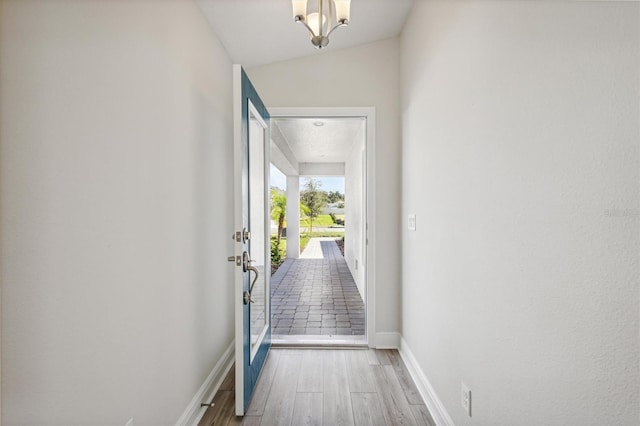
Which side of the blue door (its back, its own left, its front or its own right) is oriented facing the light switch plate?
front

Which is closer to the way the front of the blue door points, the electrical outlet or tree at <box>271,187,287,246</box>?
the electrical outlet

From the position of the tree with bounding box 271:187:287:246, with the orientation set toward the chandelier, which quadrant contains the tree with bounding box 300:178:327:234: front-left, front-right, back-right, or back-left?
back-left

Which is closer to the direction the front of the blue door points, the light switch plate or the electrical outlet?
the light switch plate

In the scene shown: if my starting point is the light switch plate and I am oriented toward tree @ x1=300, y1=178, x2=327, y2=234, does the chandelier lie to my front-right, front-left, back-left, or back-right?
back-left

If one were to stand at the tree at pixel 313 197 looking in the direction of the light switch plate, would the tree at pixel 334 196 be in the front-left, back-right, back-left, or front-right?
back-left

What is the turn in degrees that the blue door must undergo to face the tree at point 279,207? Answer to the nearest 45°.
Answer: approximately 90° to its left

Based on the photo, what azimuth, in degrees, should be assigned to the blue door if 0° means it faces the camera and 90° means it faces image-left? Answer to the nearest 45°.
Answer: approximately 270°

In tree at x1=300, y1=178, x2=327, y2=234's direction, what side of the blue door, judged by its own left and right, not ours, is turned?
left
